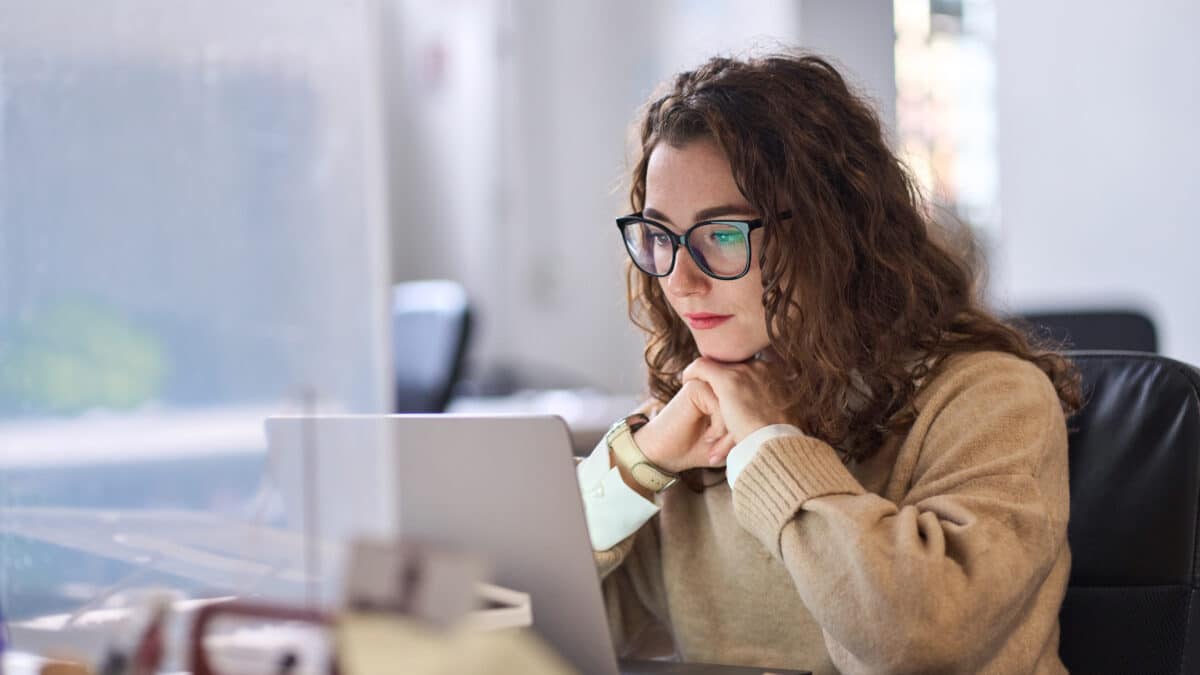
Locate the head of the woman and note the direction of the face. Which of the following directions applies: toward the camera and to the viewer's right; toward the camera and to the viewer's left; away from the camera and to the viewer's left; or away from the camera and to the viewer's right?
toward the camera and to the viewer's left

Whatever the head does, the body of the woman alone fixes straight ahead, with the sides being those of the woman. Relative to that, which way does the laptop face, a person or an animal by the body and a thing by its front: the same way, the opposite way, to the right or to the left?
the opposite way

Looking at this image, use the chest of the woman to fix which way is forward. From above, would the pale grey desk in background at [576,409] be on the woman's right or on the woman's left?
on the woman's right

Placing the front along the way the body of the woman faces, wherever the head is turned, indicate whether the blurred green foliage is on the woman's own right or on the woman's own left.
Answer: on the woman's own right

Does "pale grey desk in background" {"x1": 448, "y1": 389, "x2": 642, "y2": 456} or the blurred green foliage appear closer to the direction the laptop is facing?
the pale grey desk in background

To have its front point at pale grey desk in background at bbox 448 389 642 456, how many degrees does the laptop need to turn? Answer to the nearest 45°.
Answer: approximately 45° to its left

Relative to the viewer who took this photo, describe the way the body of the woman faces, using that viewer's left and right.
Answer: facing the viewer and to the left of the viewer

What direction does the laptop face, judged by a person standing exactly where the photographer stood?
facing away from the viewer and to the right of the viewer

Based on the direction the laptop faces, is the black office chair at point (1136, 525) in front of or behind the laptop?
in front
